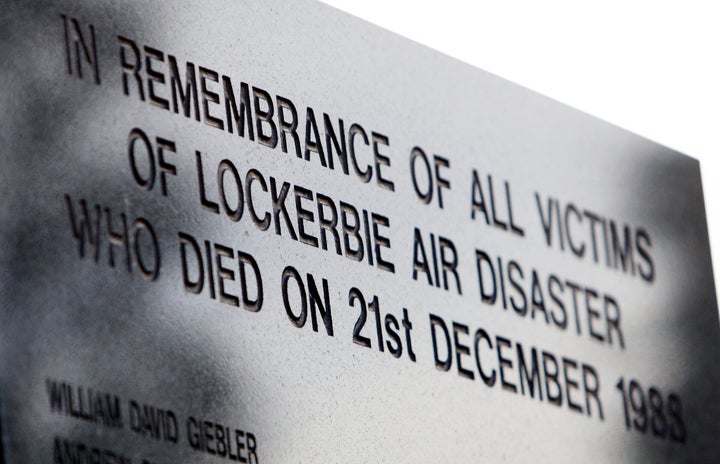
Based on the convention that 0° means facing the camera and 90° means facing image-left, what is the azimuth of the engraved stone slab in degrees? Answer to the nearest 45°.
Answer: approximately 315°
